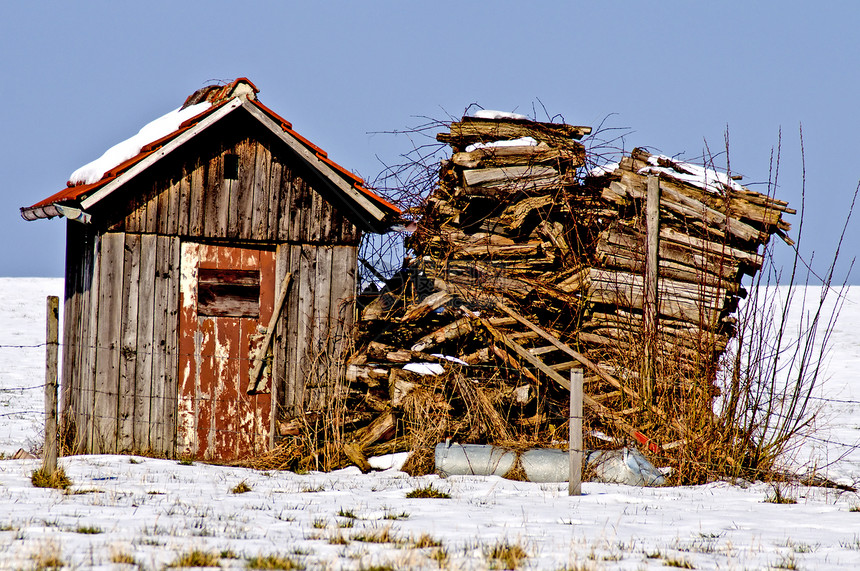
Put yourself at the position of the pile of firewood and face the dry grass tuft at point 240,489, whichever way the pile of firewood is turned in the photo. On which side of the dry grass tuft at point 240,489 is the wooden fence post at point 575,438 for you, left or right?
left

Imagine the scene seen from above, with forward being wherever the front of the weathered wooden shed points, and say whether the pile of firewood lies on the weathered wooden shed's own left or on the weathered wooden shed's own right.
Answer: on the weathered wooden shed's own left

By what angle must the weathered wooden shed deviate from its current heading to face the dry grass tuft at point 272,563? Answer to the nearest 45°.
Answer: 0° — it already faces it

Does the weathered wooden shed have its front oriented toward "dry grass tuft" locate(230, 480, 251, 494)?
yes

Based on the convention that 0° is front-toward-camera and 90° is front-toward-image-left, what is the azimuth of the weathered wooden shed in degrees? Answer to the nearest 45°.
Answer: approximately 0°

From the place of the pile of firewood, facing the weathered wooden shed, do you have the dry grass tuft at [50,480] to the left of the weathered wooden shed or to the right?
left

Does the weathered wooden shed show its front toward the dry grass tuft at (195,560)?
yes

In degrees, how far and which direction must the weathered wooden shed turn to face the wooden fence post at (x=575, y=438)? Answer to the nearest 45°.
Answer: approximately 45° to its left
